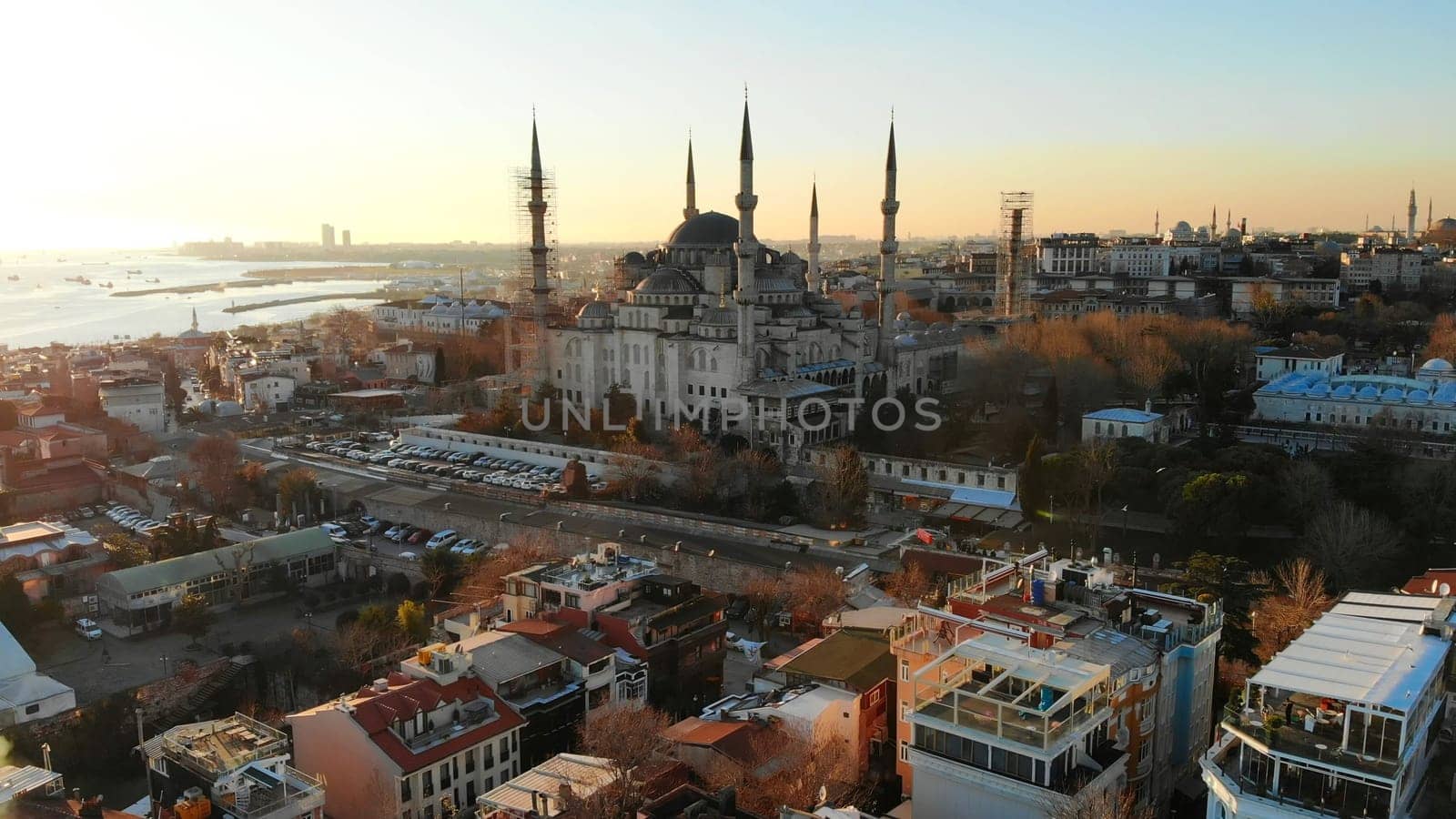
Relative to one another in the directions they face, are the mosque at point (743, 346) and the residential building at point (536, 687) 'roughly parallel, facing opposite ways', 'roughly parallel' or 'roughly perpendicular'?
roughly perpendicular

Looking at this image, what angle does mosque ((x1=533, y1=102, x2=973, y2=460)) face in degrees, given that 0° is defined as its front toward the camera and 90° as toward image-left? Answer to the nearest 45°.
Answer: approximately 225°

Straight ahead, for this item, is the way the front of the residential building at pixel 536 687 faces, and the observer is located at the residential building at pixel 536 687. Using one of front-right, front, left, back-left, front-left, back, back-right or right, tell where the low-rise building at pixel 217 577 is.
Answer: back

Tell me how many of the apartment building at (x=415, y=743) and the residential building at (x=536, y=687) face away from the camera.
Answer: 0

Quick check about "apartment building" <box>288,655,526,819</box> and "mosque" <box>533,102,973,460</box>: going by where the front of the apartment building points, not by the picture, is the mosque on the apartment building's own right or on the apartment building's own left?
on the apartment building's own left

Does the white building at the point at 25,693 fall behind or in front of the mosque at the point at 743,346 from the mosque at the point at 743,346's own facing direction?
behind

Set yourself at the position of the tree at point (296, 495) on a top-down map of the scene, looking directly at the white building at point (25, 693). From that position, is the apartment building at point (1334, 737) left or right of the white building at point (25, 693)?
left

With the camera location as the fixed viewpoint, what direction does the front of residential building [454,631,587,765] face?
facing the viewer and to the right of the viewer

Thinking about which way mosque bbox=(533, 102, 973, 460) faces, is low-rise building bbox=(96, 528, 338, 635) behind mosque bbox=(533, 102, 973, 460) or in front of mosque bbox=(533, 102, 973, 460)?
behind

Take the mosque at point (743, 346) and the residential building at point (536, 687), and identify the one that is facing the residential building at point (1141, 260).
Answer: the mosque

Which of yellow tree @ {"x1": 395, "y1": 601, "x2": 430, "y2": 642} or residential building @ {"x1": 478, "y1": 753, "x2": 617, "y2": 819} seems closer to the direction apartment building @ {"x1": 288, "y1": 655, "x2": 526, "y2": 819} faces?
the residential building
